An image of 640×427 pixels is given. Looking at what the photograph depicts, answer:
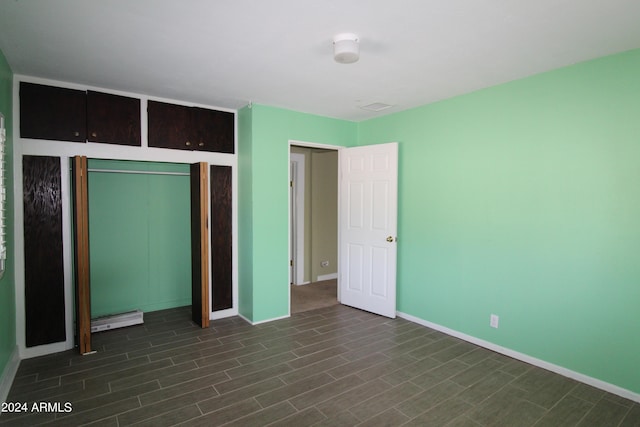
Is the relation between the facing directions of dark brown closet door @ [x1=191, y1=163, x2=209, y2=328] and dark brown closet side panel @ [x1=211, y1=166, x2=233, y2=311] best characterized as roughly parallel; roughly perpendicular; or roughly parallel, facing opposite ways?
roughly perpendicular

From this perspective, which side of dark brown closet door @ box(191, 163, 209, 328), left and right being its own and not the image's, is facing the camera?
left

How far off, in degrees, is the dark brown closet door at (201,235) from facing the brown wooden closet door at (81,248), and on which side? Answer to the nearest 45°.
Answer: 0° — it already faces it

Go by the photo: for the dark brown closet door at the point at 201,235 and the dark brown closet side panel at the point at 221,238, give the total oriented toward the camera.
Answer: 1

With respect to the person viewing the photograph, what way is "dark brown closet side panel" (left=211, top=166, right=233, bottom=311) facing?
facing the viewer

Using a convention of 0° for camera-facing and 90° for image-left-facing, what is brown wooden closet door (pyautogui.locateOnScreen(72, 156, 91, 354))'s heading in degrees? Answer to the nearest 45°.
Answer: approximately 270°

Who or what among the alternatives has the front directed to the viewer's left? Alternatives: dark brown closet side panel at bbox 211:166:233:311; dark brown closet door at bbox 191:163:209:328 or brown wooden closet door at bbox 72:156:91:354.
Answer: dark brown closet door at bbox 191:163:209:328

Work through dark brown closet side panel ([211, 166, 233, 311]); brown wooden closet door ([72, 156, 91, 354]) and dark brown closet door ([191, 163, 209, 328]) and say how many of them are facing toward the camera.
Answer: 1

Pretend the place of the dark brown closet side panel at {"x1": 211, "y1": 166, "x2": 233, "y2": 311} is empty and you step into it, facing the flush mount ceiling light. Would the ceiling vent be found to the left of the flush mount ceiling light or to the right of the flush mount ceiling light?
left
